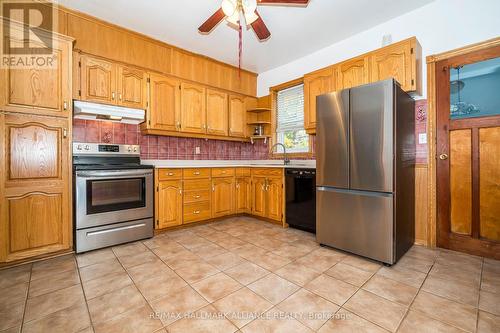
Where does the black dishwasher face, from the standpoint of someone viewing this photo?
facing the viewer and to the left of the viewer

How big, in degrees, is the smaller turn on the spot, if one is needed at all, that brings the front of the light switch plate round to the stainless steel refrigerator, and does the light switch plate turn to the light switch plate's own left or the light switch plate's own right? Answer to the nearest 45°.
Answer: approximately 45° to the light switch plate's own right

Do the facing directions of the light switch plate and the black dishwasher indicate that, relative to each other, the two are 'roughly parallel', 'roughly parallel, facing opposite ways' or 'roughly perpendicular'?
roughly parallel

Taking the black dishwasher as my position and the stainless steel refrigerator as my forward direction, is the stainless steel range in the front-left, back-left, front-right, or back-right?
back-right

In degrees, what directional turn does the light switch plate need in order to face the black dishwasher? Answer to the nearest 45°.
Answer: approximately 90° to its right

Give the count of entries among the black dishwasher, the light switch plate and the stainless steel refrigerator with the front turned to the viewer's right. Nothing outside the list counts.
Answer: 0

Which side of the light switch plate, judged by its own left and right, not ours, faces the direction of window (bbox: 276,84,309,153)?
right

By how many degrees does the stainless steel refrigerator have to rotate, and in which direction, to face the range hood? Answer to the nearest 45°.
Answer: approximately 45° to its right

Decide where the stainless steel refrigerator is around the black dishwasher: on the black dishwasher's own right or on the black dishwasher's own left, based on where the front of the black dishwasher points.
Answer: on the black dishwasher's own left

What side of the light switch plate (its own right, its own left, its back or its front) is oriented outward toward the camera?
front

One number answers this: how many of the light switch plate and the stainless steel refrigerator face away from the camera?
0

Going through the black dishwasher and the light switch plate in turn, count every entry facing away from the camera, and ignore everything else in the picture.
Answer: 0

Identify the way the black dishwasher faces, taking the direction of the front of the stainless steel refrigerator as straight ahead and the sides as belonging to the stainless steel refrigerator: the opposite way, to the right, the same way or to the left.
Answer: the same way

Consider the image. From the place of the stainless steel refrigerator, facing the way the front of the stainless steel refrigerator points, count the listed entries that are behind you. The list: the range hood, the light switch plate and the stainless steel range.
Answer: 1

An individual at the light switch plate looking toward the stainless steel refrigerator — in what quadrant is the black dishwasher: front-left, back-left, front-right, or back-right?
front-right
